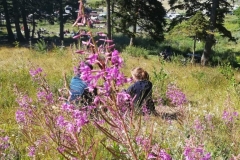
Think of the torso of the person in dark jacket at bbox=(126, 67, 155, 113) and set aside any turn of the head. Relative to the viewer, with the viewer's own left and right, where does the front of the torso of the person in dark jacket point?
facing away from the viewer and to the left of the viewer
